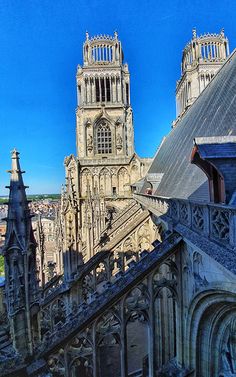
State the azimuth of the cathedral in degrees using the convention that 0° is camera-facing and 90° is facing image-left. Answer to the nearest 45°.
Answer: approximately 180°
